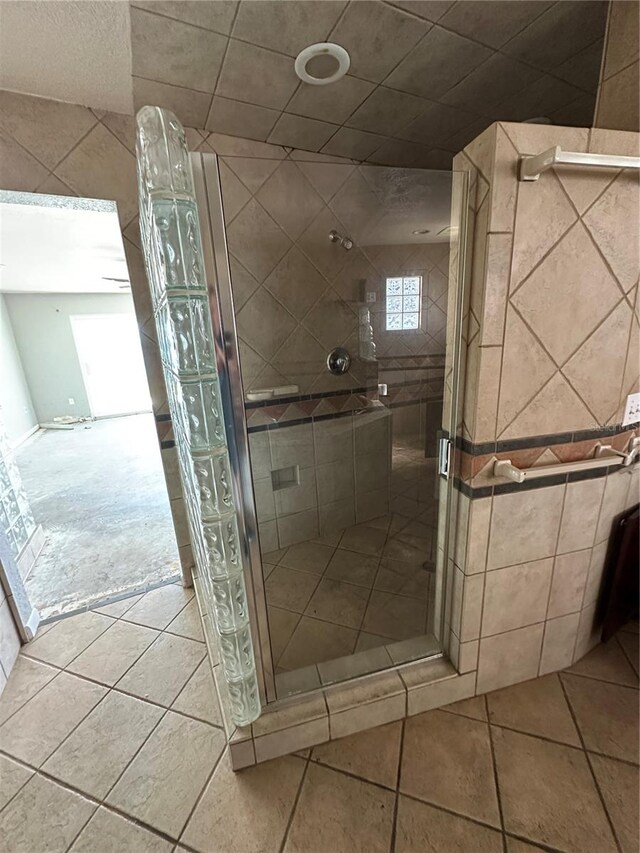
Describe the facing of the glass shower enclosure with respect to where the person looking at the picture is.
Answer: facing the viewer

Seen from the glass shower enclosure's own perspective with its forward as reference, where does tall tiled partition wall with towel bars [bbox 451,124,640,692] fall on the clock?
The tall tiled partition wall with towel bars is roughly at 10 o'clock from the glass shower enclosure.

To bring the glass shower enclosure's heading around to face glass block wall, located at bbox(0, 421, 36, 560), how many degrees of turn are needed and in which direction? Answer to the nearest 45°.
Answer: approximately 90° to its right
